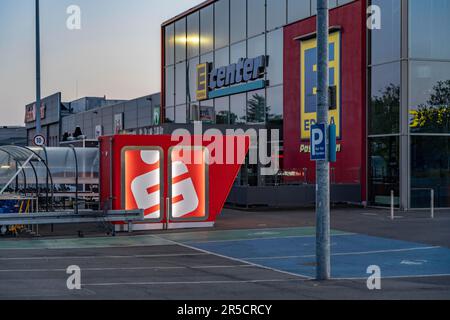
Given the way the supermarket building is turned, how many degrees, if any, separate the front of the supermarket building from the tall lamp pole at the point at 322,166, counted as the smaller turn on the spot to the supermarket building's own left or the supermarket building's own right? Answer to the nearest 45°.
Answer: approximately 45° to the supermarket building's own left

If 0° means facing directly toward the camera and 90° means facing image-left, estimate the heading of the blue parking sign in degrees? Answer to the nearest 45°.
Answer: approximately 45°

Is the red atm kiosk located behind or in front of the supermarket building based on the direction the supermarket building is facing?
in front

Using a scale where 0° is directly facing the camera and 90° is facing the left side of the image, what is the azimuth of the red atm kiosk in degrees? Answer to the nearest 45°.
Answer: approximately 0°

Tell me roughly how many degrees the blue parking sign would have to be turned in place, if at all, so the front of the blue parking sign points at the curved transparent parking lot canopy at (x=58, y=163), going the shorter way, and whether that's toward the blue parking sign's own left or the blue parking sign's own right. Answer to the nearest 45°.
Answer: approximately 90° to the blue parking sign's own right

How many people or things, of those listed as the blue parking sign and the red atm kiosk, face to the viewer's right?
0

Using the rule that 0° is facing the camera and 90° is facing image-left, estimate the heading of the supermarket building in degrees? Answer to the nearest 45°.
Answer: approximately 45°

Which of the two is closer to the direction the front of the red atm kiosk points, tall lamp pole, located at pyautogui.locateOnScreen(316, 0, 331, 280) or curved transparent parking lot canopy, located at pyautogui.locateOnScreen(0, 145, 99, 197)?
the tall lamp pole

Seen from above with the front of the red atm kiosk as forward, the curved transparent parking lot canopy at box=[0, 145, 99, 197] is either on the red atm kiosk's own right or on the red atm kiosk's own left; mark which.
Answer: on the red atm kiosk's own right

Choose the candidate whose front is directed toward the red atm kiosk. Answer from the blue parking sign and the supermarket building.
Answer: the supermarket building

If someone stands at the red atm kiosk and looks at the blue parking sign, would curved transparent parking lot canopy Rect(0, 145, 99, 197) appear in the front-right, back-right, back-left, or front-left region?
back-right
